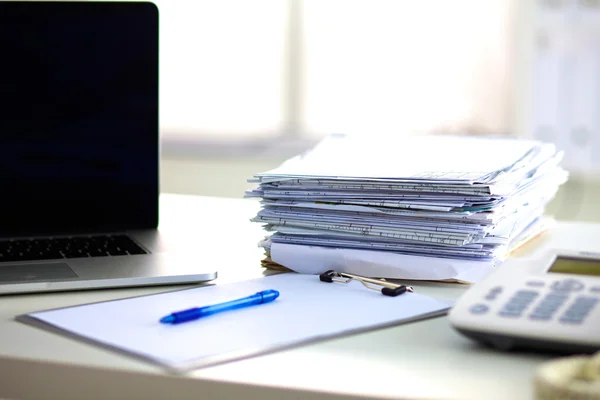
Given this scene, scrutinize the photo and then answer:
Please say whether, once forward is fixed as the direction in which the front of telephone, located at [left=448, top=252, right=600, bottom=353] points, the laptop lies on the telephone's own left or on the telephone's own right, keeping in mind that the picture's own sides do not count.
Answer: on the telephone's own right

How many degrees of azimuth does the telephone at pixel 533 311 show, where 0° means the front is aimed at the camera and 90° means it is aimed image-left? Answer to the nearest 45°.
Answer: approximately 45°
